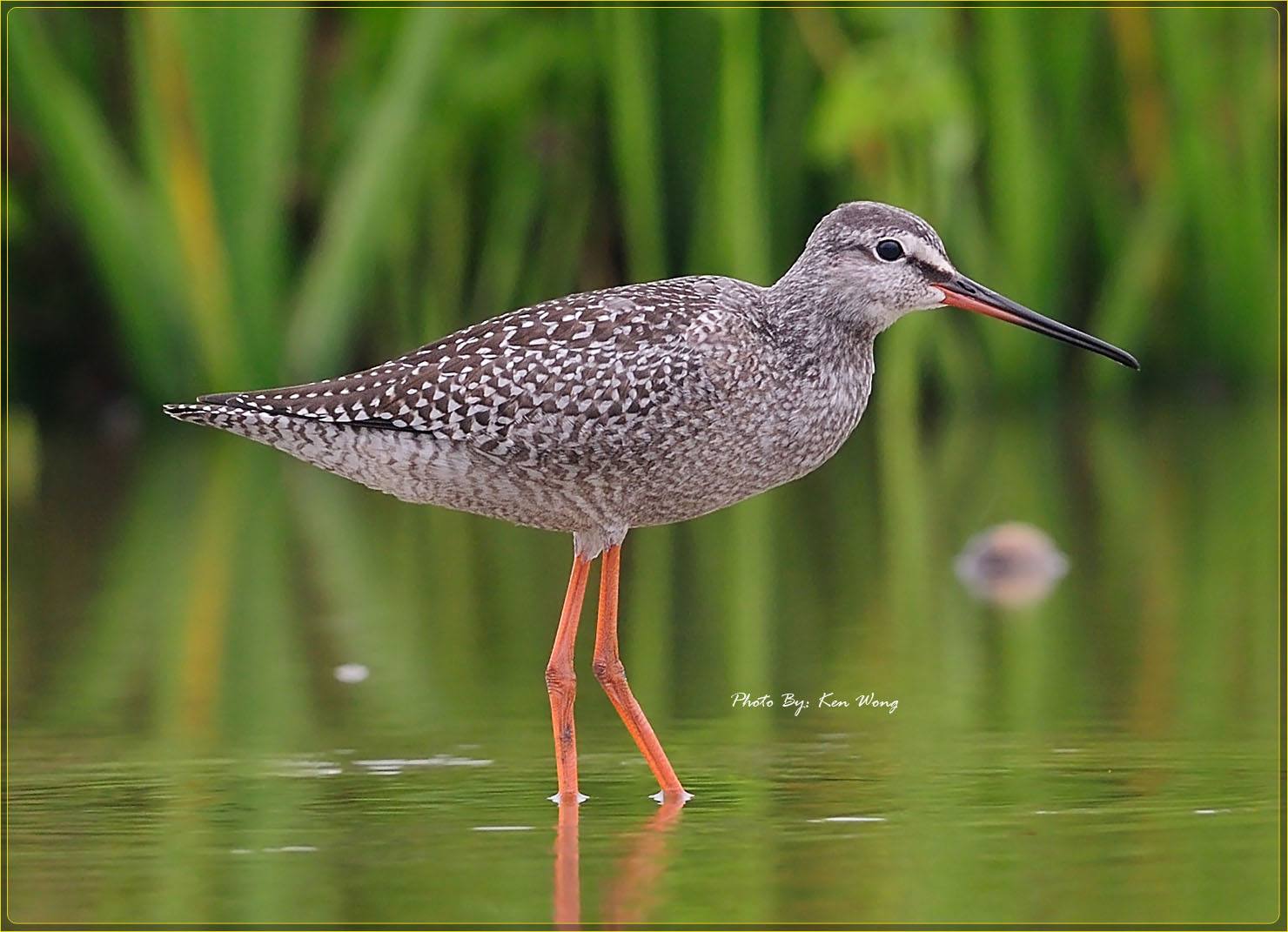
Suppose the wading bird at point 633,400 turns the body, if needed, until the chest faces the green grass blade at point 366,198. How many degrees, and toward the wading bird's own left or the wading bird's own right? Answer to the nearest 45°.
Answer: approximately 90° to the wading bird's own left

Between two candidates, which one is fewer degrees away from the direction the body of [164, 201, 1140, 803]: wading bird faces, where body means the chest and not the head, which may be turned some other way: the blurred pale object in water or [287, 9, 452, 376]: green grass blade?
the blurred pale object in water

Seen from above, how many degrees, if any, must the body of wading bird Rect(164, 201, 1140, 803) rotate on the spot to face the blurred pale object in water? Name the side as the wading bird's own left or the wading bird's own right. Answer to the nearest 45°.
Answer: approximately 45° to the wading bird's own left

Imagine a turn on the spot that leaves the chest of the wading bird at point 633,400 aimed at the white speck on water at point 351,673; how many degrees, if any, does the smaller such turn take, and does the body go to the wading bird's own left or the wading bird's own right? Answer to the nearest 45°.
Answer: approximately 135° to the wading bird's own left

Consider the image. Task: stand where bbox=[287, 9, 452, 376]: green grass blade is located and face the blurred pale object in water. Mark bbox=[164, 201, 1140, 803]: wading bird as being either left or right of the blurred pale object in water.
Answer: right

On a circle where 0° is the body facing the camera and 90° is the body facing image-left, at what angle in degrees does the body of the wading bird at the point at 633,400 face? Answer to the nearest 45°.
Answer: approximately 270°

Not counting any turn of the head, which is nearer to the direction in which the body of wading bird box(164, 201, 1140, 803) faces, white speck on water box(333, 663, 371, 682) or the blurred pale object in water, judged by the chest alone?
the blurred pale object in water
